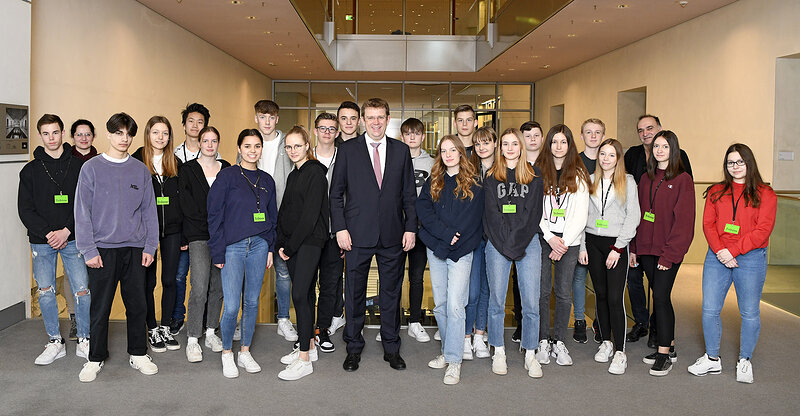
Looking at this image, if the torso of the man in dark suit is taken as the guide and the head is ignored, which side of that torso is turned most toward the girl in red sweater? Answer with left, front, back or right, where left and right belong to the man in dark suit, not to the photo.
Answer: left

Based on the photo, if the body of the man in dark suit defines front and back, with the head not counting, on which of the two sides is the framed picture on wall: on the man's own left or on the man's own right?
on the man's own right

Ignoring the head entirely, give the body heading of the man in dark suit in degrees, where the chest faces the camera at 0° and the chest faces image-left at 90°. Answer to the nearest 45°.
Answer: approximately 0°
